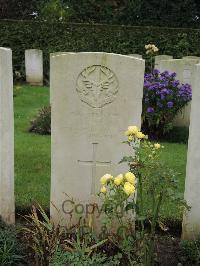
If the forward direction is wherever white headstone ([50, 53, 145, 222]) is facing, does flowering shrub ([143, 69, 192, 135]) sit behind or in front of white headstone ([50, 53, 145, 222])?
behind

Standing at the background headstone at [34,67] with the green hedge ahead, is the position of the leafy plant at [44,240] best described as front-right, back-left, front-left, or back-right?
back-right

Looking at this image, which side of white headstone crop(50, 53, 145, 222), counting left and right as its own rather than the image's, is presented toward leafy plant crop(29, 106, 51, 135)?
back

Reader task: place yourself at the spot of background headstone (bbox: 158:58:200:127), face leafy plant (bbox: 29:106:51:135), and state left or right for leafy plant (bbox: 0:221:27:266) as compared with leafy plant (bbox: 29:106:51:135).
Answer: left

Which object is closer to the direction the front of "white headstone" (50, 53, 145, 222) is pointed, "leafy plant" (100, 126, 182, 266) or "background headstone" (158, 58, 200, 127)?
the leafy plant

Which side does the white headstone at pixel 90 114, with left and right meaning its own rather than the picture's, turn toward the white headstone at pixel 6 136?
right

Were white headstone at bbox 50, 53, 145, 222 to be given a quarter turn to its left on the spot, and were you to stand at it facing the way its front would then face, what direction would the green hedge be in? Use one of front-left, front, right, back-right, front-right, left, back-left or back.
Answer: left

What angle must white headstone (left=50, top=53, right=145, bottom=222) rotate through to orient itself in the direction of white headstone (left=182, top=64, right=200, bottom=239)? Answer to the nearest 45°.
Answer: approximately 90° to its left

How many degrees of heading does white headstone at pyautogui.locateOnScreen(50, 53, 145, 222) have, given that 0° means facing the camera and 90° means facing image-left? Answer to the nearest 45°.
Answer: approximately 0°

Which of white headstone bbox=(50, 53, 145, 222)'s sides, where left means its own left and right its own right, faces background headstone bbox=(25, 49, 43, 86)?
back

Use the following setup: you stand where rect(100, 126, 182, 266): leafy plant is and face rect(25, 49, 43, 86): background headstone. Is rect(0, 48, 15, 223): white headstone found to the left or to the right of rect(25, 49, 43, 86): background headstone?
left

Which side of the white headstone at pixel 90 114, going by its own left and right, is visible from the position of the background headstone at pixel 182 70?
back

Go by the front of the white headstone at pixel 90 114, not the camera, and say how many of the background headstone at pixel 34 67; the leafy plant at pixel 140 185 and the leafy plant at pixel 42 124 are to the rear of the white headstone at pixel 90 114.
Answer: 2
